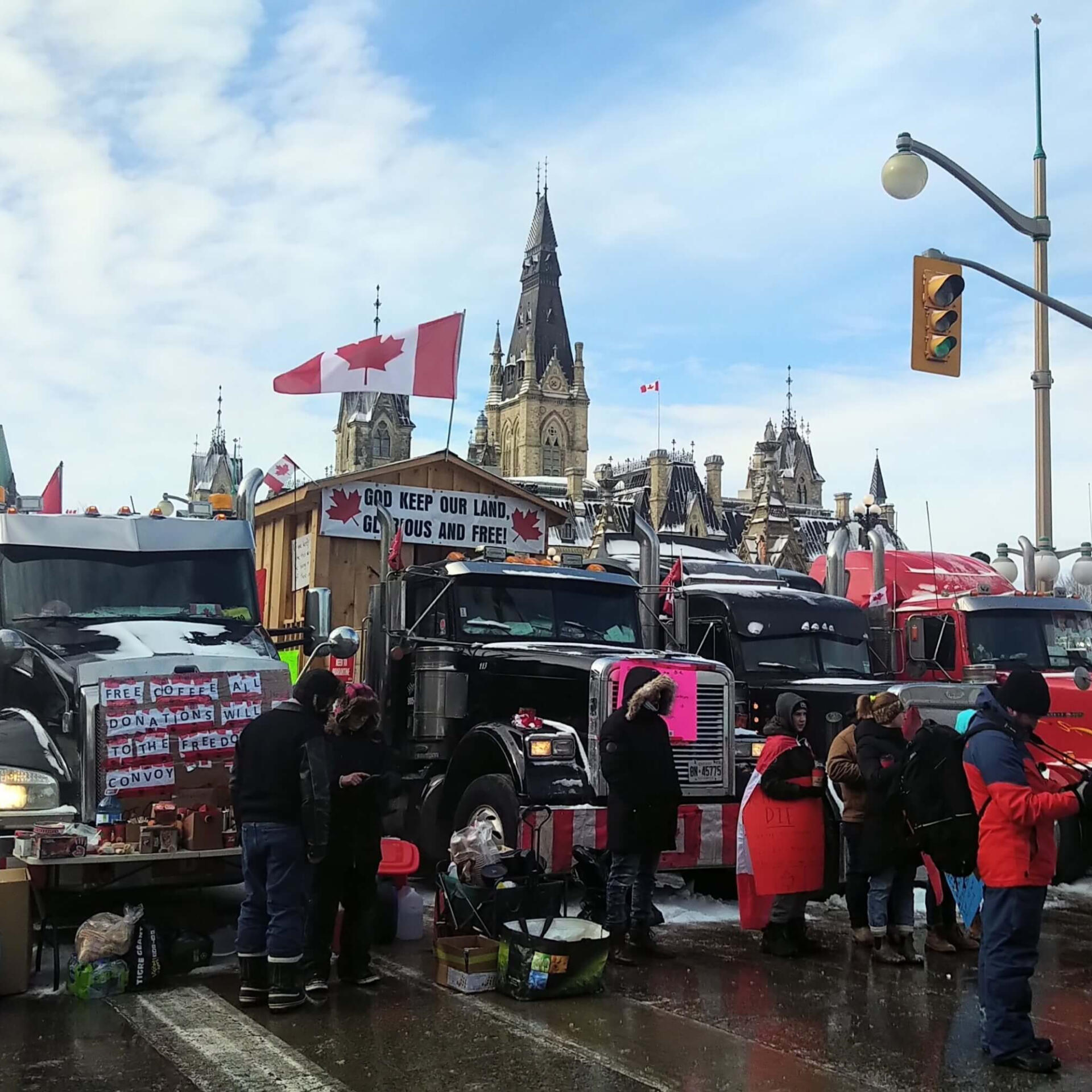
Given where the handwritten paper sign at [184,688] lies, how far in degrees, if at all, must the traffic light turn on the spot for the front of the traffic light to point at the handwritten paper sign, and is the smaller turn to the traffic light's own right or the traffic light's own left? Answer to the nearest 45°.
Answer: approximately 90° to the traffic light's own right

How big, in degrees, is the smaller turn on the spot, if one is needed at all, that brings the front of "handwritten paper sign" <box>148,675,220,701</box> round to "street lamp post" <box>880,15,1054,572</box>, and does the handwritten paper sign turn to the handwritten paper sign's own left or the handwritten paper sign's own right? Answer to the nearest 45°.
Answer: approximately 135° to the handwritten paper sign's own left

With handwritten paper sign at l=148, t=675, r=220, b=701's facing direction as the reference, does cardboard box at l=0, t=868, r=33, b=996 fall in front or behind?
in front

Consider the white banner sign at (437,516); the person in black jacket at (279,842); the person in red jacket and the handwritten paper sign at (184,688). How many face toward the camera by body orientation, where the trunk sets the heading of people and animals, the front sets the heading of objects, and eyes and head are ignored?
2

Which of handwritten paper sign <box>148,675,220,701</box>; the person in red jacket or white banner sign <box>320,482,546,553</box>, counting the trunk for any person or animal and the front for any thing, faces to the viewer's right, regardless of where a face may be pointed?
the person in red jacket

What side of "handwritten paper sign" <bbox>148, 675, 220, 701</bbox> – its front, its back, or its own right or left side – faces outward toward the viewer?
front

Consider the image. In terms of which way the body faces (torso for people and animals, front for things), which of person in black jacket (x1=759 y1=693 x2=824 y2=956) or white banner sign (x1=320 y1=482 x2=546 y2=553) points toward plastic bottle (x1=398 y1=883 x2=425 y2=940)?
the white banner sign

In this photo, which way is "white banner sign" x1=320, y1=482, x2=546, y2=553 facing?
toward the camera

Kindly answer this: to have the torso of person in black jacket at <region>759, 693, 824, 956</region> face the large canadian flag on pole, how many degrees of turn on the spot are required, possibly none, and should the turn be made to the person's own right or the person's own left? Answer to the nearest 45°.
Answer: approximately 180°

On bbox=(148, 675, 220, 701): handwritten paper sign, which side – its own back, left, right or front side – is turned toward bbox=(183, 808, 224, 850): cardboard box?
front

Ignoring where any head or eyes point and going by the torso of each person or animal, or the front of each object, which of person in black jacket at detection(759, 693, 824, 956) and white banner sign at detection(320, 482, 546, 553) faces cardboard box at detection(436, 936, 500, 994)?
the white banner sign

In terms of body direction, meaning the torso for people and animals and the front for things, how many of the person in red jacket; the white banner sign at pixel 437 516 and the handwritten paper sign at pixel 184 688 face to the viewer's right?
1

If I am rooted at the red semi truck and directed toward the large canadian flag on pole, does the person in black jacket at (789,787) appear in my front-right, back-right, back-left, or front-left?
front-left

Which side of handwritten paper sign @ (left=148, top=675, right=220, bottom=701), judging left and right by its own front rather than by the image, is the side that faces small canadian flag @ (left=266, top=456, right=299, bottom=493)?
back

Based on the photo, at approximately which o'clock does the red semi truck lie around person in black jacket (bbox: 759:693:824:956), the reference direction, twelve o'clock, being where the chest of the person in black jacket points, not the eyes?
The red semi truck is roughly at 8 o'clock from the person in black jacket.

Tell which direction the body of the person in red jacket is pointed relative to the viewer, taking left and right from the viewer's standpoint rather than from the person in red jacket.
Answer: facing to the right of the viewer

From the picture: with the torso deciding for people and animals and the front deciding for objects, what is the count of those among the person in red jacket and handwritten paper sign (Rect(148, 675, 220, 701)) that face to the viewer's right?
1
